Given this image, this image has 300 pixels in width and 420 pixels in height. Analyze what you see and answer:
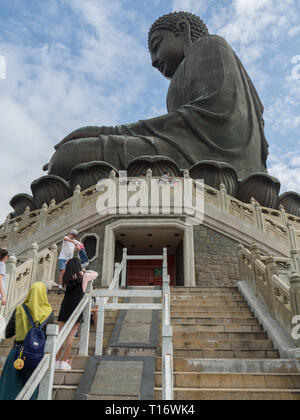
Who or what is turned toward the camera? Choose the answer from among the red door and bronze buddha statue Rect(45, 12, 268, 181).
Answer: the red door

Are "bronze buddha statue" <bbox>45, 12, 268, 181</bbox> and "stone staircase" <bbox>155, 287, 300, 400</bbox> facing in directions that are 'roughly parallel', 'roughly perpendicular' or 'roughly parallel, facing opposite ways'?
roughly perpendicular

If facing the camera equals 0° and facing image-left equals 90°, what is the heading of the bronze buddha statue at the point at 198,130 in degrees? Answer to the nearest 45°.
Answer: approximately 90°

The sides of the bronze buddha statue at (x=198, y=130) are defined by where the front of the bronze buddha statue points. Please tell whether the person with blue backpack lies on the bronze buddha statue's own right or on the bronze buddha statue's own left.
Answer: on the bronze buddha statue's own left

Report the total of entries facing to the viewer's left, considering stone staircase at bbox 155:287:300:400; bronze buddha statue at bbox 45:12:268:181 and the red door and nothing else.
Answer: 1

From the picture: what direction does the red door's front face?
toward the camera

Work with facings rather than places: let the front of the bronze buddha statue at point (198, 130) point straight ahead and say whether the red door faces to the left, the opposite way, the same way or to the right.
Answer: to the left

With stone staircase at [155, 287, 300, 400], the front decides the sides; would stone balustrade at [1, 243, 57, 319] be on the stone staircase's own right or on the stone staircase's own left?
on the stone staircase's own right

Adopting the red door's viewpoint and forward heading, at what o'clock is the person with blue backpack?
The person with blue backpack is roughly at 12 o'clock from the red door.

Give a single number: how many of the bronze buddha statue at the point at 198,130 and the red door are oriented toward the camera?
1

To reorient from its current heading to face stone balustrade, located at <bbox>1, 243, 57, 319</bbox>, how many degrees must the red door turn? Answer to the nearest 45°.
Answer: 0° — it already faces it

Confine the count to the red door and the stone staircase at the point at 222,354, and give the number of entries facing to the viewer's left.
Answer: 0
